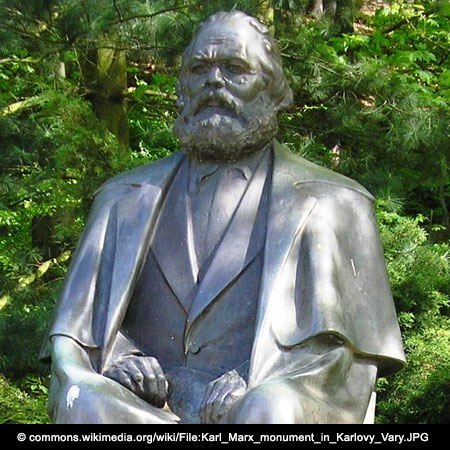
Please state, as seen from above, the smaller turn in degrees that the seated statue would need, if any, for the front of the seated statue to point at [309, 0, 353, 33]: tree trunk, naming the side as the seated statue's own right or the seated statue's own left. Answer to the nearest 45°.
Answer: approximately 135° to the seated statue's own right

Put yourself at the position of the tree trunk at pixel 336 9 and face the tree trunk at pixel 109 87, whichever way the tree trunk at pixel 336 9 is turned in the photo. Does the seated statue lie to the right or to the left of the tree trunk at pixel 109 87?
left

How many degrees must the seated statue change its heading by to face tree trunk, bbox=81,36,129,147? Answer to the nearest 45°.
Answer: approximately 135° to its right
